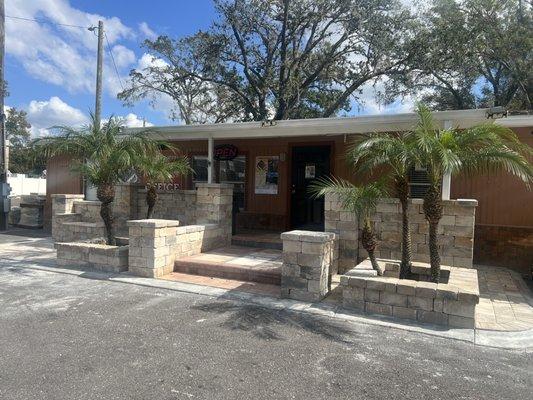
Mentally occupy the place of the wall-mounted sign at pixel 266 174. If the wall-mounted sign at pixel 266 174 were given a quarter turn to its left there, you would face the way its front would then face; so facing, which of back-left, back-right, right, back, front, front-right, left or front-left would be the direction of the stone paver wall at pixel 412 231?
front-right

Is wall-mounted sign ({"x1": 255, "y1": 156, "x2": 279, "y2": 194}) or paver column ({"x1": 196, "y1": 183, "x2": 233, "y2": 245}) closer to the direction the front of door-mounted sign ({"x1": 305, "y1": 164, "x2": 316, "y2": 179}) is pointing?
the paver column

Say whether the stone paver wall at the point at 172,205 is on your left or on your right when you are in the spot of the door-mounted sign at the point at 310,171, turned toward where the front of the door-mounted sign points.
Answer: on your right

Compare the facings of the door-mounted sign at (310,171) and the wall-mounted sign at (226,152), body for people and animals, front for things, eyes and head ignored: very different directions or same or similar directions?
same or similar directions

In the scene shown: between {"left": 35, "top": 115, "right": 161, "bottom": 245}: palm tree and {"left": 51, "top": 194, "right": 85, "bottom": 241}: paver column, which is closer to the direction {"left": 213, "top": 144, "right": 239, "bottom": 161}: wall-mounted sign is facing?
the palm tree

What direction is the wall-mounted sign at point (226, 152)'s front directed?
toward the camera

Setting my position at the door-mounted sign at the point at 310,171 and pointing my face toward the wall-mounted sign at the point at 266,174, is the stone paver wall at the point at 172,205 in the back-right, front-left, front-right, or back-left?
front-left

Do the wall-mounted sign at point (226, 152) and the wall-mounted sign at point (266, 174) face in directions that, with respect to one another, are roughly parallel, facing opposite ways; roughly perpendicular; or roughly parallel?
roughly parallel

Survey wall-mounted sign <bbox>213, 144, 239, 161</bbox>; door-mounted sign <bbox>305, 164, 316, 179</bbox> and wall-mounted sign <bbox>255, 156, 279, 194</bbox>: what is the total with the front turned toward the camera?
3

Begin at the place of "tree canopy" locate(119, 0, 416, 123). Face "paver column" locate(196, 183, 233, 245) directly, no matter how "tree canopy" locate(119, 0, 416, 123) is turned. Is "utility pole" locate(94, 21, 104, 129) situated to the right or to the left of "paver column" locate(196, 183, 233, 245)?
right

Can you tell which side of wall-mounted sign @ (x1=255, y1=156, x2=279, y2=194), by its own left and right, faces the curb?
front

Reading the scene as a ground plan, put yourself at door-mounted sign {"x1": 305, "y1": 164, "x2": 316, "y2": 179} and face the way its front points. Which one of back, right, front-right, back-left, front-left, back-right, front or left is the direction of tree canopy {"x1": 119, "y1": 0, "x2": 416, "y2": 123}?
back

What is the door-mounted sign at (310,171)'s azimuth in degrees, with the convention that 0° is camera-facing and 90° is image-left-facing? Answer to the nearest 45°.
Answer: approximately 0°

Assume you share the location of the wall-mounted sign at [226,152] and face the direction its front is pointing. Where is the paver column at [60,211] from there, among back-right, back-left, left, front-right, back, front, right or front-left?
right

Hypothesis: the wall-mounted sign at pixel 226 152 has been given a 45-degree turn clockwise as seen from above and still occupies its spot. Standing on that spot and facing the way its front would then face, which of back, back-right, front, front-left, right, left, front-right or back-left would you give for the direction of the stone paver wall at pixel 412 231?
left

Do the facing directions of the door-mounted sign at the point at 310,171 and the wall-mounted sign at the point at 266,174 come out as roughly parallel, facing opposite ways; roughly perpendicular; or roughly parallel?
roughly parallel

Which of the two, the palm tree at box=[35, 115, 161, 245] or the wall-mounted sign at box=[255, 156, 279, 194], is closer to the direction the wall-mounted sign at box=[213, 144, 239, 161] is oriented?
the palm tree

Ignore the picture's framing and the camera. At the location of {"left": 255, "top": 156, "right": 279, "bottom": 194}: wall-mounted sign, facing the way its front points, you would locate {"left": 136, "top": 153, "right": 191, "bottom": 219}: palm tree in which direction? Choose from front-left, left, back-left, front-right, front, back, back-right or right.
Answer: front-right
